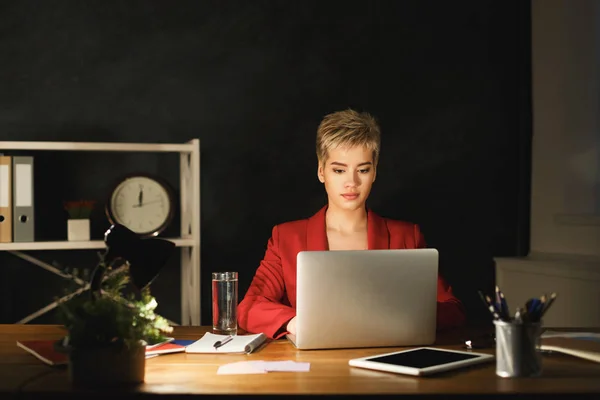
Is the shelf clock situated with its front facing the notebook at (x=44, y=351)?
yes

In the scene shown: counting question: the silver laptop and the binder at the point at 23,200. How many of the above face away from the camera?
1

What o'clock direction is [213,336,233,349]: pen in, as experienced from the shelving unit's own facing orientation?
The pen is roughly at 12 o'clock from the shelving unit.

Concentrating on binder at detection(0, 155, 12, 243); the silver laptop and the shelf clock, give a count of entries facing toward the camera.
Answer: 2

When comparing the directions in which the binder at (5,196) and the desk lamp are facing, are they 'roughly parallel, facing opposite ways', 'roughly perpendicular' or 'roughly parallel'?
roughly perpendicular

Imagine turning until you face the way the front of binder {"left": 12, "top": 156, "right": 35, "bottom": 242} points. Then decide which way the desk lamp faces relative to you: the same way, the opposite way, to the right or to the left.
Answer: to the left

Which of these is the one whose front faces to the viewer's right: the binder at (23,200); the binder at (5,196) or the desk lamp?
the desk lamp
